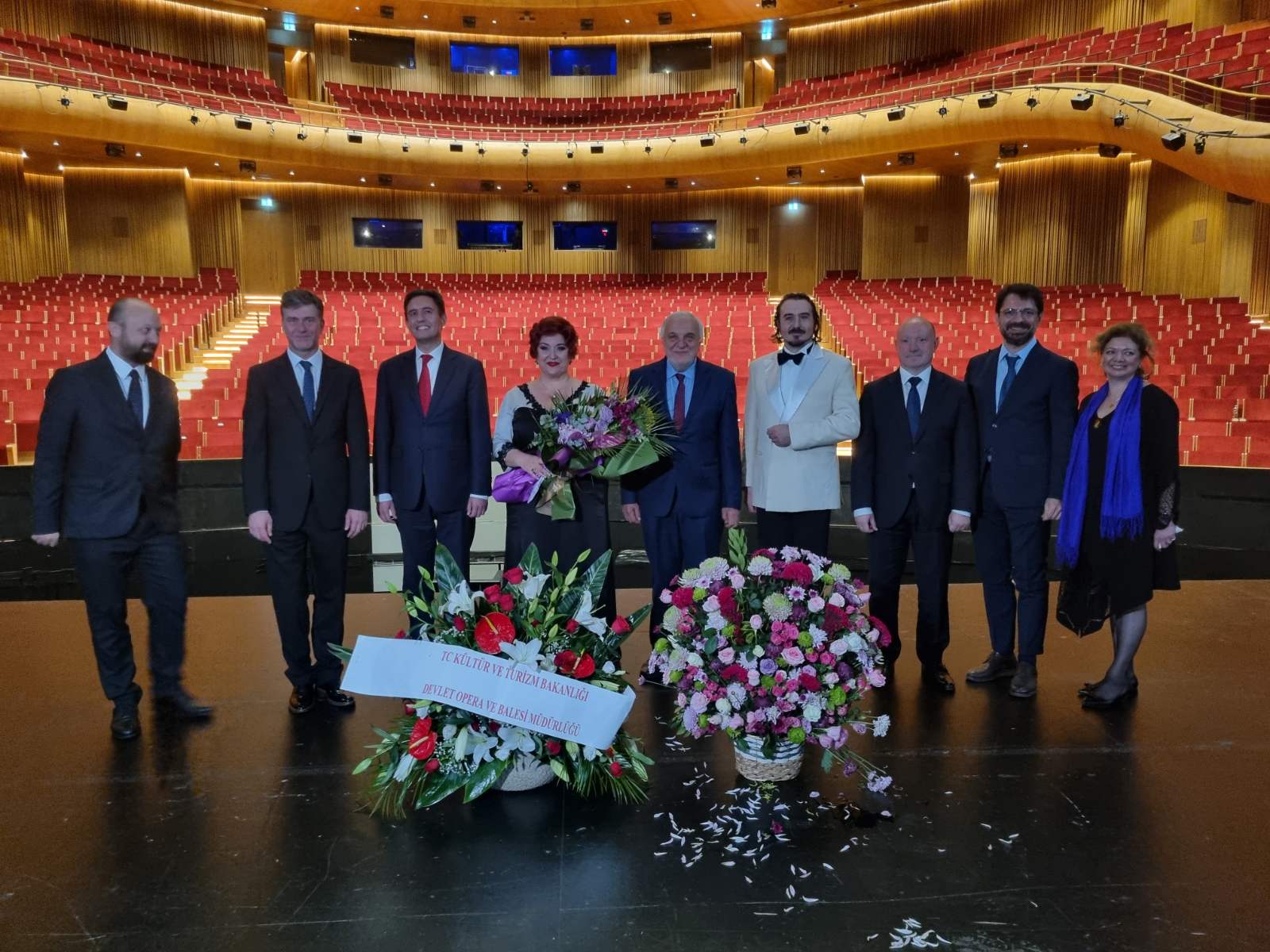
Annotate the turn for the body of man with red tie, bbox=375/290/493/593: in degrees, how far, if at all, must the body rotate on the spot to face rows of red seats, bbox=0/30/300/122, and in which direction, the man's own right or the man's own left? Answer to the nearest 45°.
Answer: approximately 180°

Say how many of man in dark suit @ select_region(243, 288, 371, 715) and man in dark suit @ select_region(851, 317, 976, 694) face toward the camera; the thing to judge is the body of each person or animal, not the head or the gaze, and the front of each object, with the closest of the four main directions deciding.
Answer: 2

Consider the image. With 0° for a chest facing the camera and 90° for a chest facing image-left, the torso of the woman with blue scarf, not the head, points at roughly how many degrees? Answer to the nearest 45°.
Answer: approximately 45°

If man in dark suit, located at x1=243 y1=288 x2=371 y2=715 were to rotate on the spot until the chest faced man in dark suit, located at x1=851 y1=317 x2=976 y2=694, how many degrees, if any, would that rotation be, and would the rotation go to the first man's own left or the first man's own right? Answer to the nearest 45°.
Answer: approximately 90° to the first man's own left

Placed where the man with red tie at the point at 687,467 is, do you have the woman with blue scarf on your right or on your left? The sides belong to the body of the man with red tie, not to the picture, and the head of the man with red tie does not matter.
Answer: on your left

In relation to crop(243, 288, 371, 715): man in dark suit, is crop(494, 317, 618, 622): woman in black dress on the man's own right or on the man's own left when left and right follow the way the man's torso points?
on the man's own left

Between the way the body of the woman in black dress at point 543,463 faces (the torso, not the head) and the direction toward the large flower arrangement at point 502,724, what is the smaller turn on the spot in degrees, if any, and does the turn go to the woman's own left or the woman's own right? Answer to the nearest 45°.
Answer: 0° — they already face it

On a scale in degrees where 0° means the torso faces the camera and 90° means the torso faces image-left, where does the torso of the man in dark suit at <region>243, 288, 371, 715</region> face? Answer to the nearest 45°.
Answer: approximately 0°

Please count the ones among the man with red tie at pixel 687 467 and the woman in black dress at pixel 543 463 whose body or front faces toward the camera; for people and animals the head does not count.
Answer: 2

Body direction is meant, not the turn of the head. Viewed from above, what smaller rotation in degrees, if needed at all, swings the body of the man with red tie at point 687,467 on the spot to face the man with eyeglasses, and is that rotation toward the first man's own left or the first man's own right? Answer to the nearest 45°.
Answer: approximately 90° to the first man's own left

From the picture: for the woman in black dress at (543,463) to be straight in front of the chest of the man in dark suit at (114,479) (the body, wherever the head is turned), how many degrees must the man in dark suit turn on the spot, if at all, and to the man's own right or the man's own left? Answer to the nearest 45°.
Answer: approximately 45° to the man's own left

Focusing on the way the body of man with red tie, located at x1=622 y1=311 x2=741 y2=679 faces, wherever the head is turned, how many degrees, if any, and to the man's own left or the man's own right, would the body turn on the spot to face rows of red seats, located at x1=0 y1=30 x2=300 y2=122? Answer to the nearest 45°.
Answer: approximately 135° to the man's own right

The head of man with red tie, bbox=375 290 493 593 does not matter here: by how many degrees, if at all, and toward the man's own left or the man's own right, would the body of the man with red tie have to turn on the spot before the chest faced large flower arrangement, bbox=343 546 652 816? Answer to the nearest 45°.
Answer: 0° — they already face it
